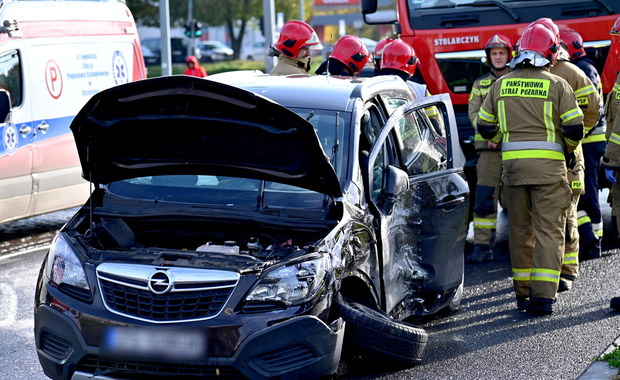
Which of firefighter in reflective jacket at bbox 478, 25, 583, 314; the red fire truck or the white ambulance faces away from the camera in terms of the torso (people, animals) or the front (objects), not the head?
the firefighter in reflective jacket

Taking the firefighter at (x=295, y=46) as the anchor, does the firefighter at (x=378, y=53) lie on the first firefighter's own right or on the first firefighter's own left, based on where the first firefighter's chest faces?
on the first firefighter's own left

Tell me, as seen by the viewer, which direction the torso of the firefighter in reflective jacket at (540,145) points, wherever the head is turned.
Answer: away from the camera

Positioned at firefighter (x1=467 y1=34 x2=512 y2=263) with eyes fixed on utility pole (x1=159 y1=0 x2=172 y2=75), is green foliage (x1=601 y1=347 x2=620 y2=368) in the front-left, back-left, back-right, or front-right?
back-left

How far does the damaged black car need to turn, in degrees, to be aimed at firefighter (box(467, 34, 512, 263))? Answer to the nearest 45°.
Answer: approximately 180°

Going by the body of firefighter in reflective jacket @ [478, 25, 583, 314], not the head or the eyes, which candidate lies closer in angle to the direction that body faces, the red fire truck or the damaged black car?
the red fire truck

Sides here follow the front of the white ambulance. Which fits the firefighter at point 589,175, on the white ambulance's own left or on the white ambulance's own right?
on the white ambulance's own left

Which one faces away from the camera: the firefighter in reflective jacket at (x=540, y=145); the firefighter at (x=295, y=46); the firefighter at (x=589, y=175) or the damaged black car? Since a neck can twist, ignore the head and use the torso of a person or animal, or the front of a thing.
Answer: the firefighter in reflective jacket

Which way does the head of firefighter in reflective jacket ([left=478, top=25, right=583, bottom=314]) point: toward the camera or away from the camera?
away from the camera

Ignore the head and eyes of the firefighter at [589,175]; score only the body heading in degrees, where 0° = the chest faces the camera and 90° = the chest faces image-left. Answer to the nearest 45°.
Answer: approximately 90°

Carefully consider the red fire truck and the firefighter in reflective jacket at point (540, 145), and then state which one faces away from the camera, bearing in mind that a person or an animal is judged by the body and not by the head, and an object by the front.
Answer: the firefighter in reflective jacket
